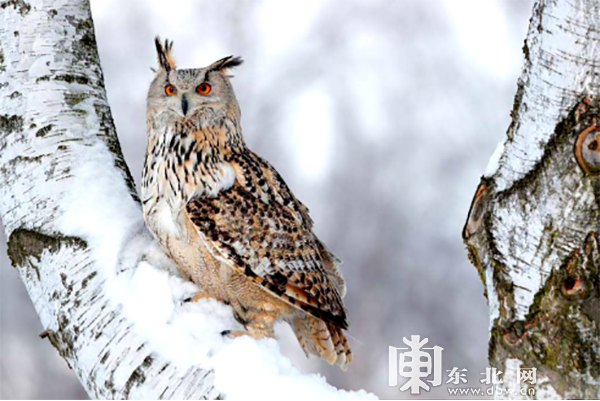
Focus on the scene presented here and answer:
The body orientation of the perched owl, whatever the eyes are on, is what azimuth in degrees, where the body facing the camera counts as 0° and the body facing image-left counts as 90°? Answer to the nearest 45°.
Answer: approximately 45°

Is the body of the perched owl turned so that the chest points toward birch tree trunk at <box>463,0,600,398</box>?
no
